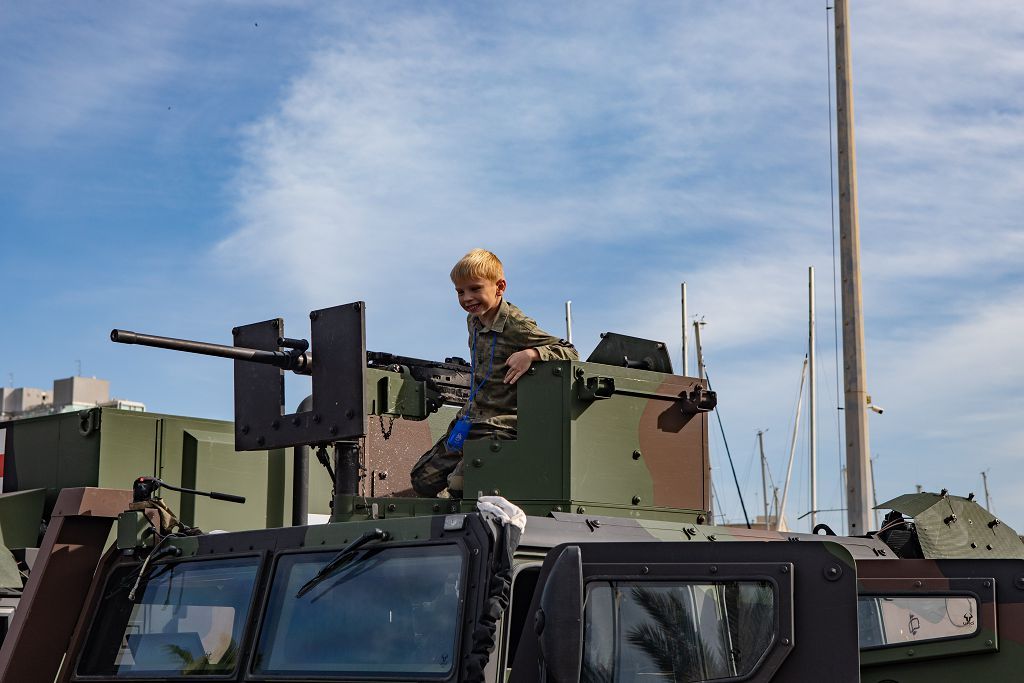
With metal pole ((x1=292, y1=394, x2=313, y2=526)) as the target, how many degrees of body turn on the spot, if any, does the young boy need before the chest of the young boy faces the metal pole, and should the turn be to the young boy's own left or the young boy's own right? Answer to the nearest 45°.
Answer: approximately 90° to the young boy's own right

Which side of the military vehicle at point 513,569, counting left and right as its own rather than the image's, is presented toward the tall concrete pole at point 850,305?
back
